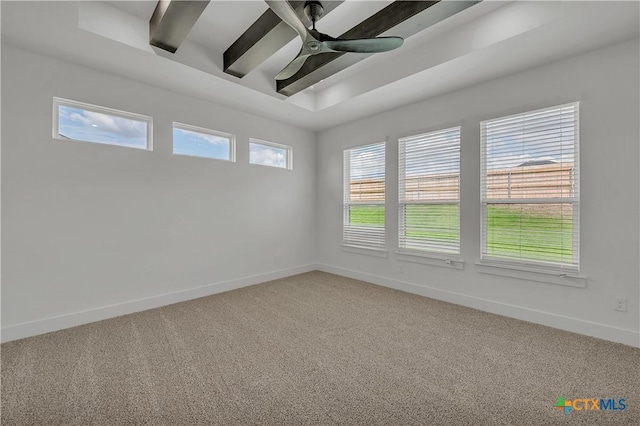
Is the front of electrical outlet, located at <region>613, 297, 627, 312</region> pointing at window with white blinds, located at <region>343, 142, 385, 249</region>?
no

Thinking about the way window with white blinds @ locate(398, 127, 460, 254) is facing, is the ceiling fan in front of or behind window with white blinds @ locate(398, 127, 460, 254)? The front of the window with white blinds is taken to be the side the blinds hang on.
in front

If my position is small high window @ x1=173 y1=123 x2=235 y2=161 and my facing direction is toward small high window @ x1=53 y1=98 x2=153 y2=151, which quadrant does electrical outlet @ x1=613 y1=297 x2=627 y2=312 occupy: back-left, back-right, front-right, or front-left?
back-left

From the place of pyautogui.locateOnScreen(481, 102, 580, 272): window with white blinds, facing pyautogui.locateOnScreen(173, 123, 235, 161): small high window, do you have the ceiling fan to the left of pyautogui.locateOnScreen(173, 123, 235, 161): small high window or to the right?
left

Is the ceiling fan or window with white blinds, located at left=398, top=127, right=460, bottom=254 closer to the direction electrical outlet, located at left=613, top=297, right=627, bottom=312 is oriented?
the ceiling fan

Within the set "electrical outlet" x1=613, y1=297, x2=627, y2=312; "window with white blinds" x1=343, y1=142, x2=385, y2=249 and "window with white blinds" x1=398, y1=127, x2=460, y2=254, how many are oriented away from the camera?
0

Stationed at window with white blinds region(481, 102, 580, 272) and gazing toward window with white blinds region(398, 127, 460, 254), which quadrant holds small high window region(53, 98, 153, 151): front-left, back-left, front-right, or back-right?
front-left

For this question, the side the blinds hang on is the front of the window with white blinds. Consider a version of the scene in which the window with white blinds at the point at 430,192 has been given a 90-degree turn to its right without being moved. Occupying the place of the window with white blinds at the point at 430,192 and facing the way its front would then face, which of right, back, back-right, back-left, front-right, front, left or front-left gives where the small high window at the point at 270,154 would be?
front-left

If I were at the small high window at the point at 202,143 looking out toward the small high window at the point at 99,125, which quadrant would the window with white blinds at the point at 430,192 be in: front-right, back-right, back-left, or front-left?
back-left

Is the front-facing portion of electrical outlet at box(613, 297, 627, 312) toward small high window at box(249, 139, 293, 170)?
no

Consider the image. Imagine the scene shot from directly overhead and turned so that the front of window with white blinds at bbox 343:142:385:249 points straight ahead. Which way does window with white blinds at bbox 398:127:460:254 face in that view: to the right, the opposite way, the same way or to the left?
the same way

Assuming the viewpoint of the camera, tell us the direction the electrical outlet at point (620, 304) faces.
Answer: facing the viewer

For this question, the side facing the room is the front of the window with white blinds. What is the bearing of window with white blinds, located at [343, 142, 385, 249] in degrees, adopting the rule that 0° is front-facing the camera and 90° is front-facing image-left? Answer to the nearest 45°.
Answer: approximately 45°

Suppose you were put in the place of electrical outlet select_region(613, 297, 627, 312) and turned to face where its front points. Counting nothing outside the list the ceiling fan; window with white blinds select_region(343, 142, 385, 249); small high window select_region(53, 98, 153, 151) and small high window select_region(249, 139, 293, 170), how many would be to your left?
0

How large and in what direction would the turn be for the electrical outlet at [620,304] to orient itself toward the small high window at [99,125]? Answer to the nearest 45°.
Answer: approximately 45° to its right

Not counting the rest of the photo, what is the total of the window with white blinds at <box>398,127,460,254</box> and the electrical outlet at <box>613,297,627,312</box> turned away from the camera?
0

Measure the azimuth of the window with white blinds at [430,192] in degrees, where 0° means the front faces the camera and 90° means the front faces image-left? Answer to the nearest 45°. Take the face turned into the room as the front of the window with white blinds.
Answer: approximately 45°

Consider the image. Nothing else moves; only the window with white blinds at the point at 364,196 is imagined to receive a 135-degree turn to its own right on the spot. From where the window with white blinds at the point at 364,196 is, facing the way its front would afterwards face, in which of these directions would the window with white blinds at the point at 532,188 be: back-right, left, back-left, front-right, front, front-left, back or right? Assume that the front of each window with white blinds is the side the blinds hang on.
back-right

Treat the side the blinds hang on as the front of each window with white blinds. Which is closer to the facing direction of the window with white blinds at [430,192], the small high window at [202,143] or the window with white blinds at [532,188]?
the small high window
